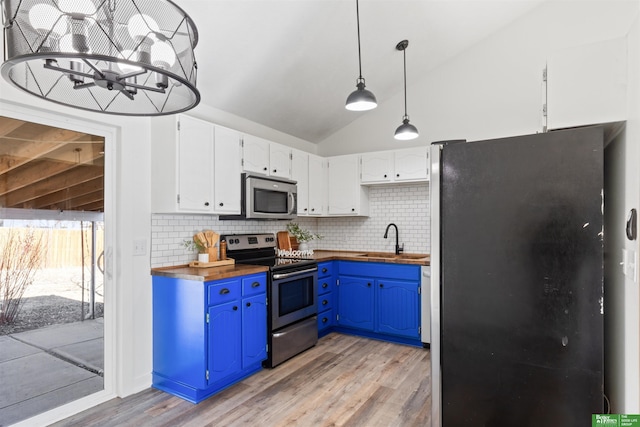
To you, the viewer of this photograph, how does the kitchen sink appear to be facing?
facing the viewer

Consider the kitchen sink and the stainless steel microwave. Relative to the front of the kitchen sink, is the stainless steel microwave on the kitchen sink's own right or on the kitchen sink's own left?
on the kitchen sink's own right

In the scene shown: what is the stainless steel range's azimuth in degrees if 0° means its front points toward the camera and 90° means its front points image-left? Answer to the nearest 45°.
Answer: approximately 315°

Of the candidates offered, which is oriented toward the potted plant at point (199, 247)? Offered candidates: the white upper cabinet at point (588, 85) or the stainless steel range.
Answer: the white upper cabinet

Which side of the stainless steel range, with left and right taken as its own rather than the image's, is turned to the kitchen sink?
left

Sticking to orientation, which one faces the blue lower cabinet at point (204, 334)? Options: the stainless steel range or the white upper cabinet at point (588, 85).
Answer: the white upper cabinet

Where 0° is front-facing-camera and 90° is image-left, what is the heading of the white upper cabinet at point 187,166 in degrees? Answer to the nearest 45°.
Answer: approximately 315°

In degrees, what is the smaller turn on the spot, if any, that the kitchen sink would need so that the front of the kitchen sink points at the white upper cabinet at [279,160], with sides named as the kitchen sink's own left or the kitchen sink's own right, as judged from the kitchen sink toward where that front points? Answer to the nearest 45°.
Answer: approximately 45° to the kitchen sink's own right

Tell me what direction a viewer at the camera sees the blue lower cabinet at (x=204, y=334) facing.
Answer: facing the viewer and to the right of the viewer

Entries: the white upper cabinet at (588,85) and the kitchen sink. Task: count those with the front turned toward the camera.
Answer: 1
